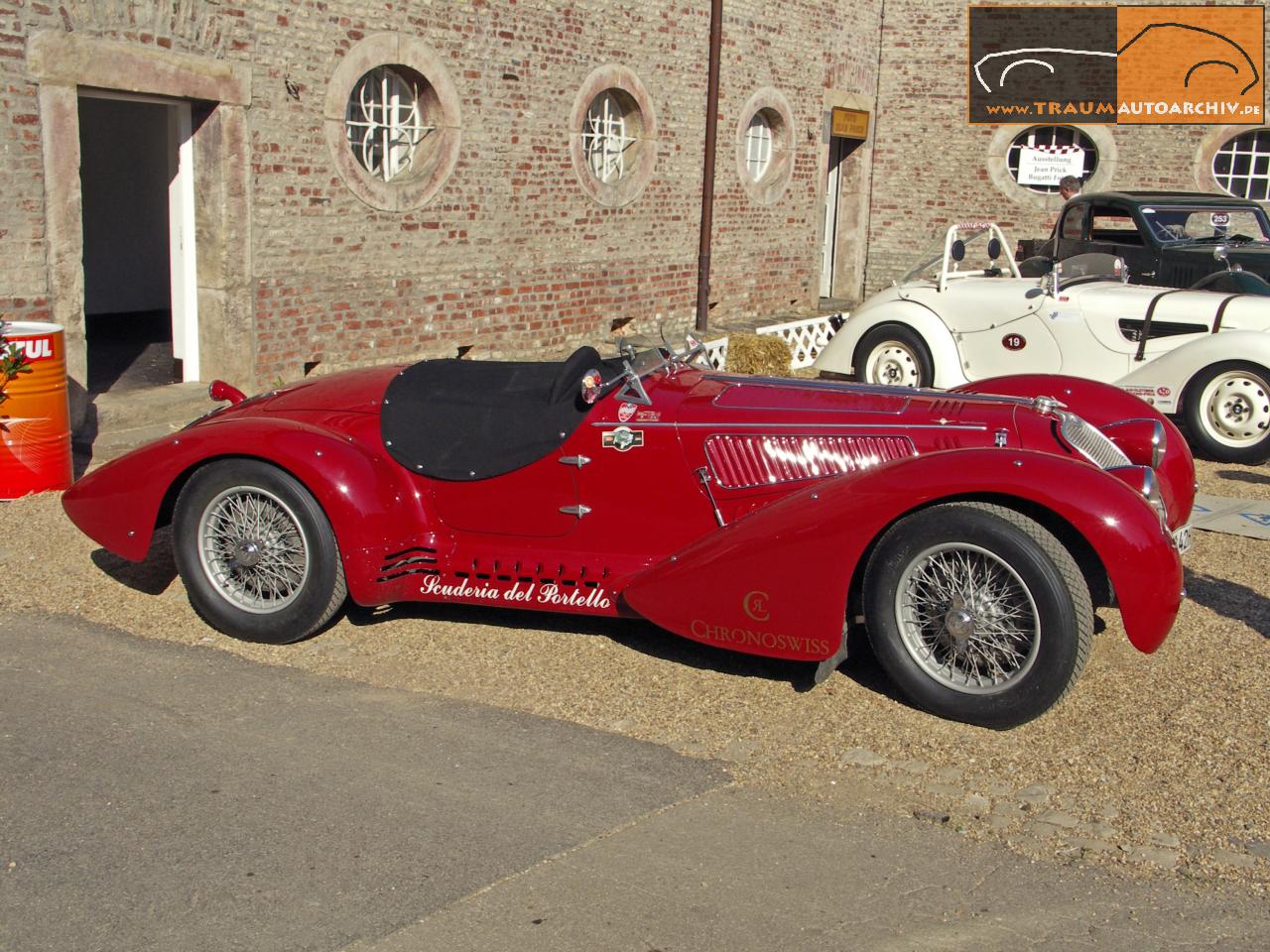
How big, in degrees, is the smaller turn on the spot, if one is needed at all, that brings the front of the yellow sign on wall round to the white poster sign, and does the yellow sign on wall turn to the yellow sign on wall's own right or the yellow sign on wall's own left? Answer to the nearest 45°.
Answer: approximately 45° to the yellow sign on wall's own left

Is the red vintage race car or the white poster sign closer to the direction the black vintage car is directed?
the red vintage race car

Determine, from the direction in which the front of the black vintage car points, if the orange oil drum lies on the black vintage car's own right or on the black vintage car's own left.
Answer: on the black vintage car's own right

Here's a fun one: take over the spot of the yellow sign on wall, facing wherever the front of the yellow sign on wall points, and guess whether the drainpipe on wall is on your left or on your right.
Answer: on your right

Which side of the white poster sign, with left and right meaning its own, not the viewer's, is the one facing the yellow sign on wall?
right

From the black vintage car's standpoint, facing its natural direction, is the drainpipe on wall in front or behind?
behind

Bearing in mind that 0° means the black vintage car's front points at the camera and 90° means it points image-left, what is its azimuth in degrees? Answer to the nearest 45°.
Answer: approximately 315°

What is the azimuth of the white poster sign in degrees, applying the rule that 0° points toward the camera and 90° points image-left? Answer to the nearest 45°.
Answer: approximately 0°
